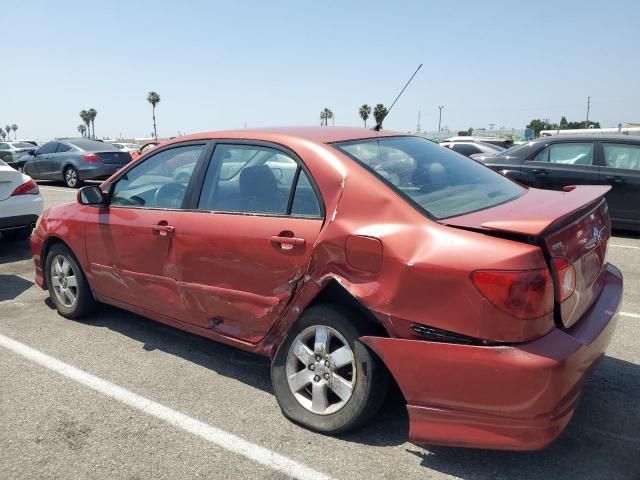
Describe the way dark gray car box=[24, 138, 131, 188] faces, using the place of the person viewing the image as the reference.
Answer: facing away from the viewer and to the left of the viewer

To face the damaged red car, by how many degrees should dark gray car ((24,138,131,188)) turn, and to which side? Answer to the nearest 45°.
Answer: approximately 135° to its left

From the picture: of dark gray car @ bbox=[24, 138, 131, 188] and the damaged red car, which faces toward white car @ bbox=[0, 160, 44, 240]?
the damaged red car

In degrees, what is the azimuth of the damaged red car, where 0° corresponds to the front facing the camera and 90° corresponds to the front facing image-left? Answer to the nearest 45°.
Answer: approximately 135°

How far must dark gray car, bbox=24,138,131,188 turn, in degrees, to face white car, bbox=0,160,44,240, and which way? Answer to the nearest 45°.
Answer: approximately 135° to its left
